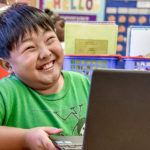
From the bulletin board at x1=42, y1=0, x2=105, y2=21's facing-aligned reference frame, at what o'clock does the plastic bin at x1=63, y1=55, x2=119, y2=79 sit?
The plastic bin is roughly at 12 o'clock from the bulletin board.

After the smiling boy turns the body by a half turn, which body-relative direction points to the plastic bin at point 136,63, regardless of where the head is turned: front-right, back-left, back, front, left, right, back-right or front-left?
right

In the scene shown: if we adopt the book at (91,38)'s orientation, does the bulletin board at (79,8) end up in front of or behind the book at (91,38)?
behind

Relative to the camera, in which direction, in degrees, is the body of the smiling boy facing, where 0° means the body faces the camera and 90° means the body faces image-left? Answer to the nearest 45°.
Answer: approximately 315°

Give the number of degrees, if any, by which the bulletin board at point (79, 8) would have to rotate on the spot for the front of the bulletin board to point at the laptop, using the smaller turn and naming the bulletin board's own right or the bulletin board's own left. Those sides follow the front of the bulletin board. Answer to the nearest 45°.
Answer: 0° — it already faces it

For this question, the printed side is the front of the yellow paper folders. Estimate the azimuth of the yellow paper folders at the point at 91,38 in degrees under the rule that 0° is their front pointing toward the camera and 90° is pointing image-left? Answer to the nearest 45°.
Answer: approximately 0°

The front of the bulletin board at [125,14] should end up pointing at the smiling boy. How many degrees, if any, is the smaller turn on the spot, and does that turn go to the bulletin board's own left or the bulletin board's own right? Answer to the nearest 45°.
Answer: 0° — it already faces them

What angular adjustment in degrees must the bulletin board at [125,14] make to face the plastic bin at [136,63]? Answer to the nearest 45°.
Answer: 0° — it already faces it

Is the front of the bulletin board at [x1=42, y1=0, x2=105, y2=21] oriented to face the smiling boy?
yes
